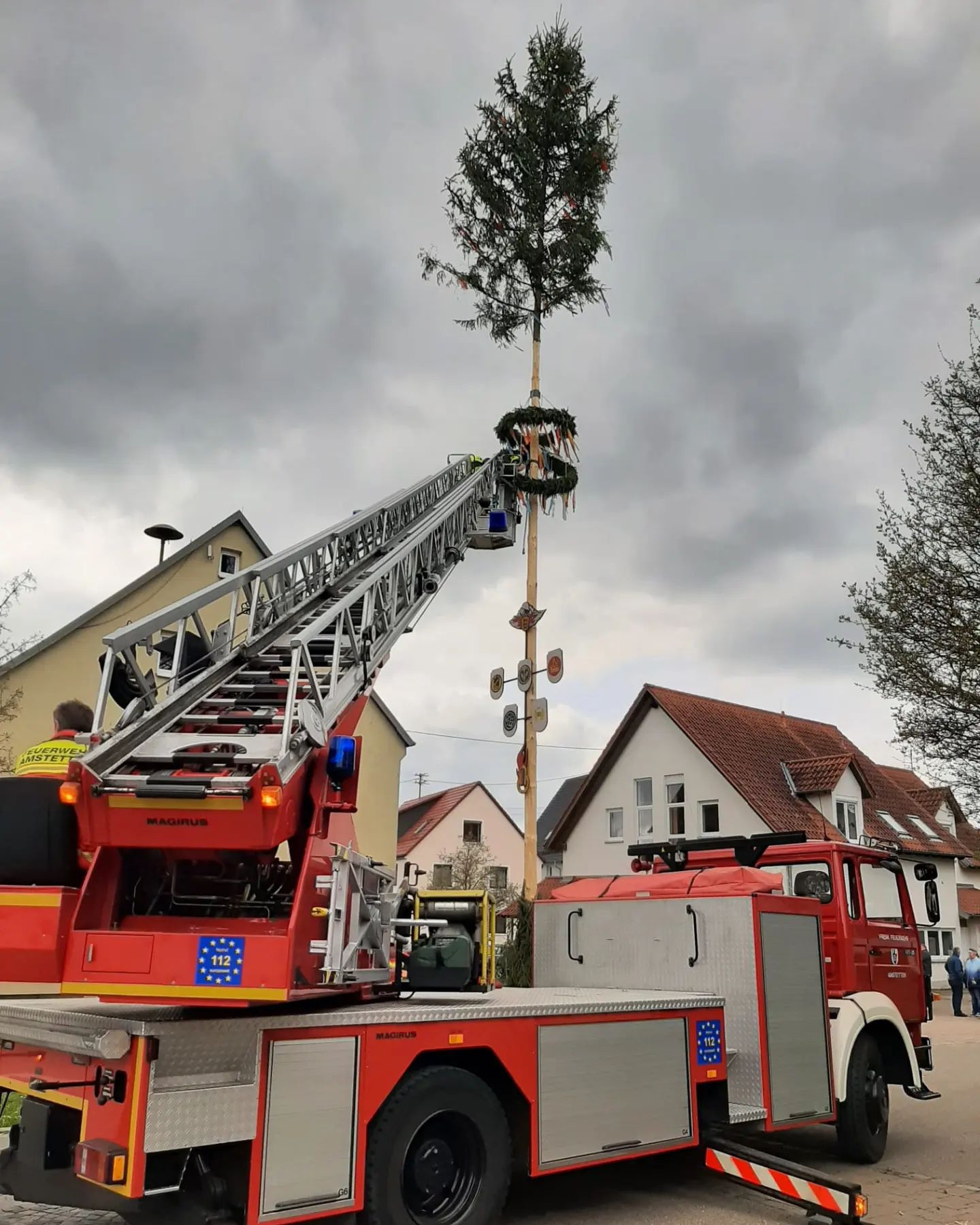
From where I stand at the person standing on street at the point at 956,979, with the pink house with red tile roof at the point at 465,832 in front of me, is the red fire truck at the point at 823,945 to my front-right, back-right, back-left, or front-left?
back-left

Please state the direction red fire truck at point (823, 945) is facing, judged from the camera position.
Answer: facing away from the viewer and to the right of the viewer

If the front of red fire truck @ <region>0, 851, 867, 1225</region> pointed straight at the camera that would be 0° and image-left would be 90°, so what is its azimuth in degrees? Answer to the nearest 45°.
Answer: approximately 225°

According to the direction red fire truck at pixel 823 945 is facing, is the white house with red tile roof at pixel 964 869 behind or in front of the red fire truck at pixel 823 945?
in front

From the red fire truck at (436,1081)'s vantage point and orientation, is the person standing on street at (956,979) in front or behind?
in front

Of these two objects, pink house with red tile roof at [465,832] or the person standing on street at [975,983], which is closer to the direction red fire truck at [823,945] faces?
the person standing on street

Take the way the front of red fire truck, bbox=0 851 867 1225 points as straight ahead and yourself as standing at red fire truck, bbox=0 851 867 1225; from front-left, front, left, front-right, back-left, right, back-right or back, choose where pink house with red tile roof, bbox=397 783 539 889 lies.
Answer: front-left

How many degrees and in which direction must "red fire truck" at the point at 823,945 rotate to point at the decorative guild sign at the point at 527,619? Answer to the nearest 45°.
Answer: approximately 90° to its left

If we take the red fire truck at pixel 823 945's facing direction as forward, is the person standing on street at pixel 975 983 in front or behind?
in front
